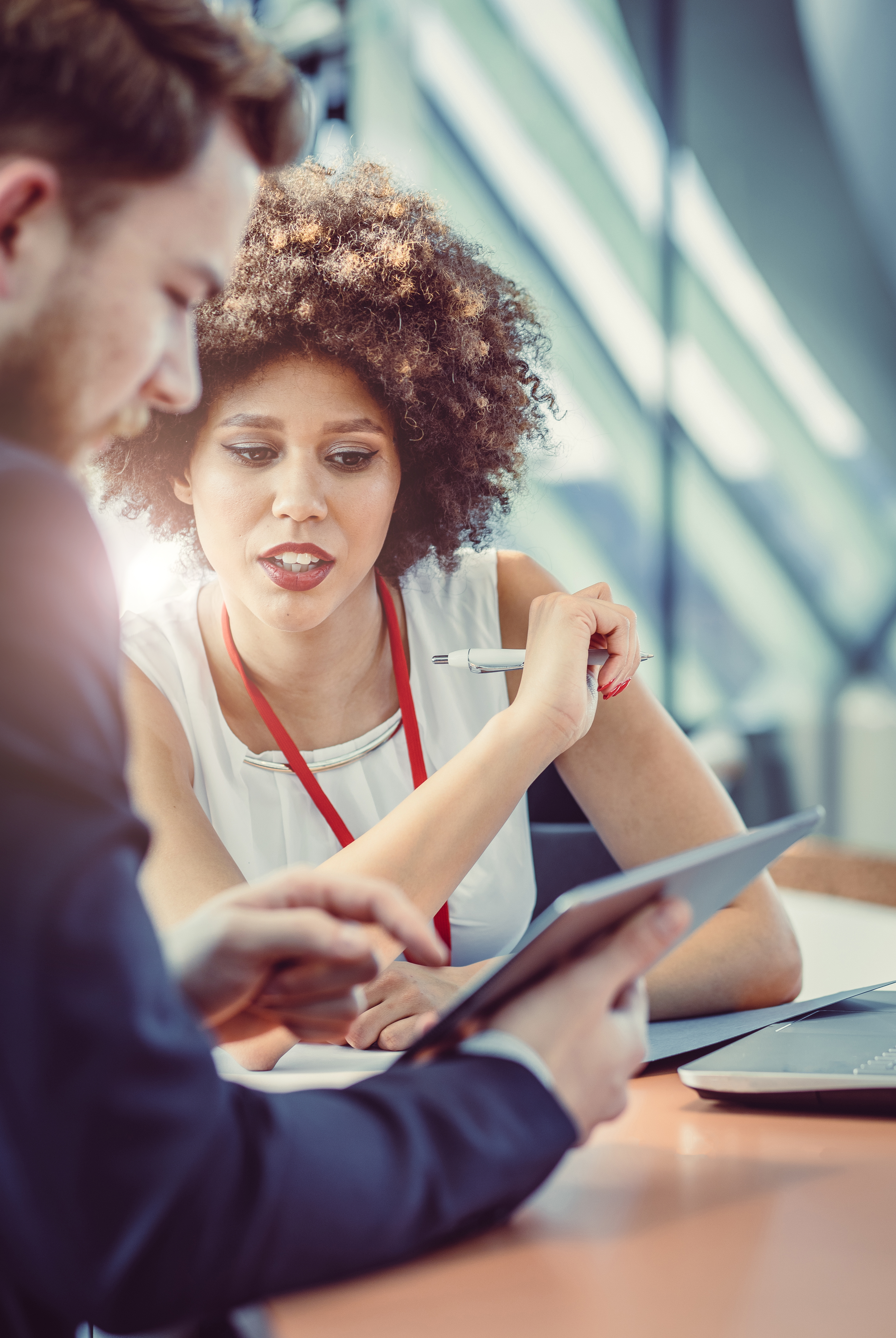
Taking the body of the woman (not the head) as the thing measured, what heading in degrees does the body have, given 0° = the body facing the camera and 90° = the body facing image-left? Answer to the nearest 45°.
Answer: approximately 0°

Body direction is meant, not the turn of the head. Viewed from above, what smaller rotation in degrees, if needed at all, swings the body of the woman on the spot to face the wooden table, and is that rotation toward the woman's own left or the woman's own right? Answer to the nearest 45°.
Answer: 0° — they already face it

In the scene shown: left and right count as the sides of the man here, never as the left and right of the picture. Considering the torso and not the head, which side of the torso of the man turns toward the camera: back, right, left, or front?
right

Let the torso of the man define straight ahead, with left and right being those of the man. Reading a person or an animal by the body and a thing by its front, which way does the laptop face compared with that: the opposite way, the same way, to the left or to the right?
the opposite way

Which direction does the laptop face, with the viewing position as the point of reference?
facing to the left of the viewer

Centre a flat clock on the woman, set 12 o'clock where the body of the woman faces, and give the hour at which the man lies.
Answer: The man is roughly at 12 o'clock from the woman.
